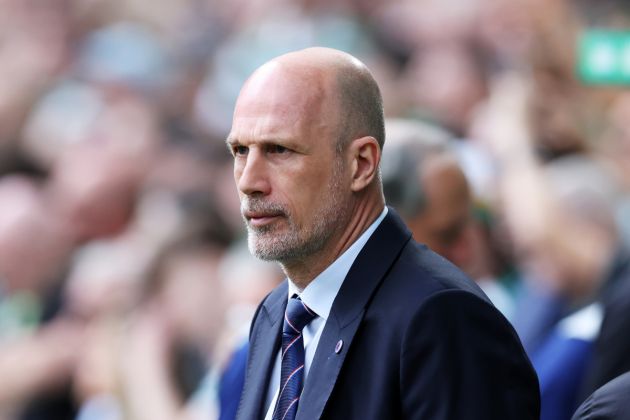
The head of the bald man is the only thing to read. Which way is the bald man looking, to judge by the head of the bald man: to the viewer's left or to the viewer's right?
to the viewer's left

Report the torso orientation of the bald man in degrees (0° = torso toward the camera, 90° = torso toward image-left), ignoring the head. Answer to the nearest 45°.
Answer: approximately 45°

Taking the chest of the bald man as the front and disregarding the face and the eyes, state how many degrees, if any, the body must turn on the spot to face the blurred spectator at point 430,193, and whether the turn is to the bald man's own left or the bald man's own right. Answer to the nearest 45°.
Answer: approximately 135° to the bald man's own right
